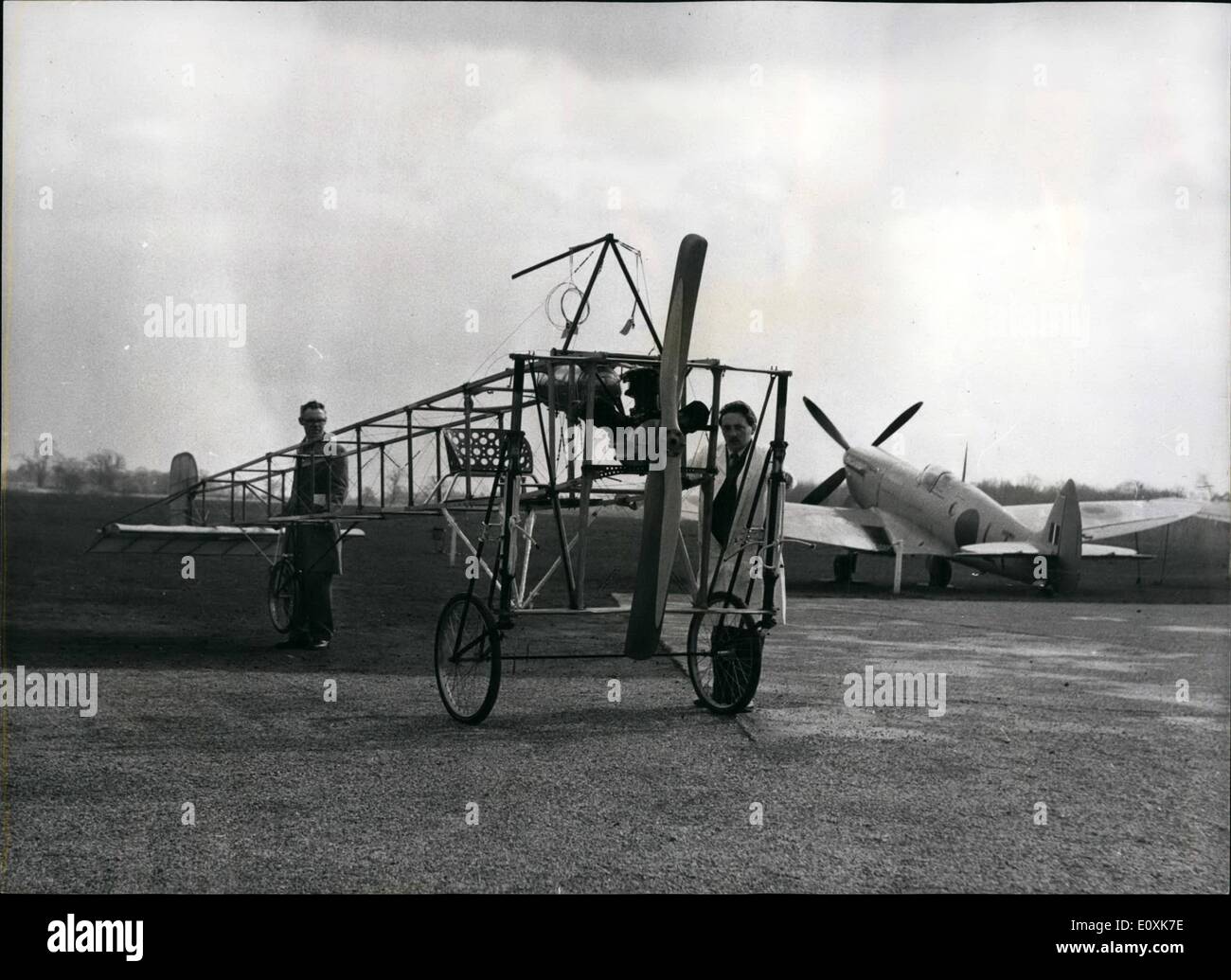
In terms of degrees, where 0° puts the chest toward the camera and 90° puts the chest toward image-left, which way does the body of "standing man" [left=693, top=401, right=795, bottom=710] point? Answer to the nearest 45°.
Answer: approximately 45°

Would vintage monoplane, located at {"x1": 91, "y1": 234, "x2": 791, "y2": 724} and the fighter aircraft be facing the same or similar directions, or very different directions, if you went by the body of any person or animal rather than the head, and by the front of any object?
very different directions

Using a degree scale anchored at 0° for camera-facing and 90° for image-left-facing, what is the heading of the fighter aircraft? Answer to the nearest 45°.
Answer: approximately 135°

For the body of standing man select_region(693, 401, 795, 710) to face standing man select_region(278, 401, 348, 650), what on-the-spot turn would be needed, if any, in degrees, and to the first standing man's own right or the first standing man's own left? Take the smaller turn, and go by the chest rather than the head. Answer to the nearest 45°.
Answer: approximately 90° to the first standing man's own right

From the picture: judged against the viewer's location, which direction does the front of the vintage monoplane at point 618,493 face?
facing the viewer and to the right of the viewer
